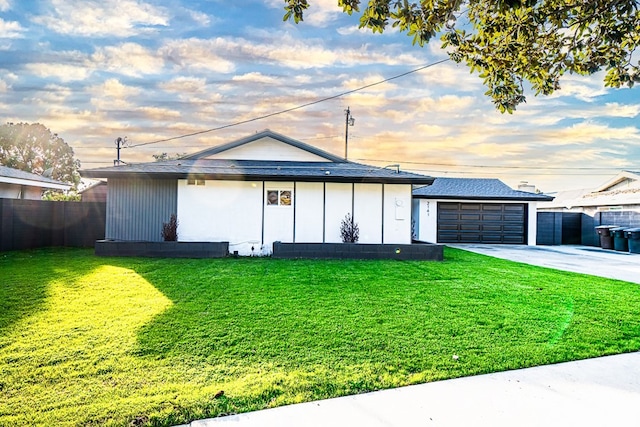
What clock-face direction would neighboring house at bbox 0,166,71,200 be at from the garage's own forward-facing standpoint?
The neighboring house is roughly at 2 o'clock from the garage.

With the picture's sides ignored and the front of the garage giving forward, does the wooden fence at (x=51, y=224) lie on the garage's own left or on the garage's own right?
on the garage's own right

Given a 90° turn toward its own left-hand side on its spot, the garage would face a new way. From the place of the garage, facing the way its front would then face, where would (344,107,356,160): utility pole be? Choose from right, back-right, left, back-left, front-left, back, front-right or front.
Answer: back-left

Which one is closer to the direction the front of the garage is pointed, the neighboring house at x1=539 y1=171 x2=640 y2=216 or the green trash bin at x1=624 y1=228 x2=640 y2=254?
the green trash bin

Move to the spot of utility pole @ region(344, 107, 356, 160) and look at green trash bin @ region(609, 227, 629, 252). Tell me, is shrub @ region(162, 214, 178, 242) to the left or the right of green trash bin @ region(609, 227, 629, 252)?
right

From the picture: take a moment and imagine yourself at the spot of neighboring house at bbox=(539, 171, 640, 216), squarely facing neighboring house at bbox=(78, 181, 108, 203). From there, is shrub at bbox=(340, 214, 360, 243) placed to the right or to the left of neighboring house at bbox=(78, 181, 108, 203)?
left

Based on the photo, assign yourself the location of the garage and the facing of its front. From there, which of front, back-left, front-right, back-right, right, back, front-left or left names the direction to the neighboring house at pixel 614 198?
back-left

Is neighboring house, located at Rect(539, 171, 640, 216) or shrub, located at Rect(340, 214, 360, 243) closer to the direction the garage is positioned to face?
the shrub

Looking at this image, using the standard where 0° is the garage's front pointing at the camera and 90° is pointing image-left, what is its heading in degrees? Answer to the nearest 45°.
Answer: approximately 0°

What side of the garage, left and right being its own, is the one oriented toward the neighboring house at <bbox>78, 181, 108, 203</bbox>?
right
